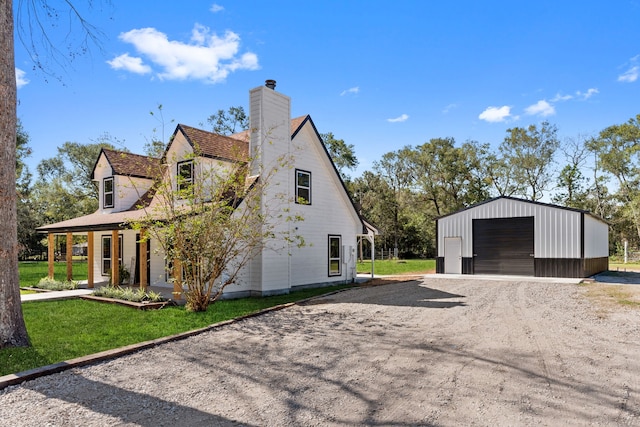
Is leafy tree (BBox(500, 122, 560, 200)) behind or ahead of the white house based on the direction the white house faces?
behind

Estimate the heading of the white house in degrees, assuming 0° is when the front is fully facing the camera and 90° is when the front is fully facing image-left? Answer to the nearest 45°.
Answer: approximately 45°

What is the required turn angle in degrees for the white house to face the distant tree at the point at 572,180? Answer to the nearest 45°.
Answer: approximately 180°

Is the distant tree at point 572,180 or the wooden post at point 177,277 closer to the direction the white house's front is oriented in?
the wooden post

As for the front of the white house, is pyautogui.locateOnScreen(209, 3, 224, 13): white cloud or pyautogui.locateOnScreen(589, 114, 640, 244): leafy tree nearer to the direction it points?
the white cloud
